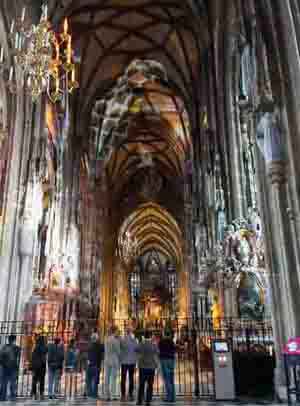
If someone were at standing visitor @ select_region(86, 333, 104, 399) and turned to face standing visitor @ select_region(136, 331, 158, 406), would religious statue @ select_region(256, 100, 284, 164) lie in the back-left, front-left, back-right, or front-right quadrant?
front-left

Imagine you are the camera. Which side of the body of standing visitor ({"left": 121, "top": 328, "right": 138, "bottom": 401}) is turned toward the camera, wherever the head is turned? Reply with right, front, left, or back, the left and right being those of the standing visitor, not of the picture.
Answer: back

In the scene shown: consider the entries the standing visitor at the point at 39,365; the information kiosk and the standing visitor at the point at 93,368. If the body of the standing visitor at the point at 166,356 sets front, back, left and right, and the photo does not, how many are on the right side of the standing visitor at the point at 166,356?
1

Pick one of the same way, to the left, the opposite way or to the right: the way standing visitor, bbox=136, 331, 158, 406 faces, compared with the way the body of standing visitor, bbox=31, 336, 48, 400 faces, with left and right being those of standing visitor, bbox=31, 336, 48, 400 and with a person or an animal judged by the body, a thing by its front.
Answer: the same way

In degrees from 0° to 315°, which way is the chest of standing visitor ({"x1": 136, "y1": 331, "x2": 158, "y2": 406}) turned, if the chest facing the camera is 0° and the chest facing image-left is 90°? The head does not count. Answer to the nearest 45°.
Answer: approximately 180°

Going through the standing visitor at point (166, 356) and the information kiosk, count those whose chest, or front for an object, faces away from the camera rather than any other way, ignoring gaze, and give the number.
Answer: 1

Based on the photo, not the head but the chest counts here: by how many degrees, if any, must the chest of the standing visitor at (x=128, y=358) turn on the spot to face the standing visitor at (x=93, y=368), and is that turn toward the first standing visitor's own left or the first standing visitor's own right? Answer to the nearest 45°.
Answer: approximately 90° to the first standing visitor's own left

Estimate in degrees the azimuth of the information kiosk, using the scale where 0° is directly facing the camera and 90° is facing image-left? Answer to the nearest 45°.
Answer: approximately 0°

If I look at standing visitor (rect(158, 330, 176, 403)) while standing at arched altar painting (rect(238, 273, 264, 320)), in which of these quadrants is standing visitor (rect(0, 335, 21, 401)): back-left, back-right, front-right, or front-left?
front-right

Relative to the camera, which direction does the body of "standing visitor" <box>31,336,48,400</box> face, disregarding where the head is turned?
away from the camera

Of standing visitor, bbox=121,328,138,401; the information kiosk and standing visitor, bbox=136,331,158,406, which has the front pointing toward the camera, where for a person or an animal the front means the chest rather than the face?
the information kiosk

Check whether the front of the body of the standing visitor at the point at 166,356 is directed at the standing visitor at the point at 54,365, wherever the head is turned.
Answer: no

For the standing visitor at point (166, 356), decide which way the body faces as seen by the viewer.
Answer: away from the camera

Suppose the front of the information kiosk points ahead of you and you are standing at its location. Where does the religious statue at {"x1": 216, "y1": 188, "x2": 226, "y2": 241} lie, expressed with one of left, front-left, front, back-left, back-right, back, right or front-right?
back

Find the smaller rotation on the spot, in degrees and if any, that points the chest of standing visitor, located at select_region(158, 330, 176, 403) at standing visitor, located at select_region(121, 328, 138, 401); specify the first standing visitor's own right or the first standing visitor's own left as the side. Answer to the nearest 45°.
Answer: approximately 45° to the first standing visitor's own left

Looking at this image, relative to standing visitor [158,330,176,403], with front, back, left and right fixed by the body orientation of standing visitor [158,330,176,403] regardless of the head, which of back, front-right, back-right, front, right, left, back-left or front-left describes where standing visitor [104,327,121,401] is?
front-left

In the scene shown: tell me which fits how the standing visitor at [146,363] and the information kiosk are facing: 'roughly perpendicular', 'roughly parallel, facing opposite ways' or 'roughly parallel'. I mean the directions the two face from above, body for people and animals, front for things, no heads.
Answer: roughly parallel, facing opposite ways

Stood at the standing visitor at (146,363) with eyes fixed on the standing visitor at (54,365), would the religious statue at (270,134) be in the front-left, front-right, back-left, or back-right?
back-right

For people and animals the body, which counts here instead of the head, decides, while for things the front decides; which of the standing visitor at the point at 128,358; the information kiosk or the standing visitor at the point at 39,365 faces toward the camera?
the information kiosk
